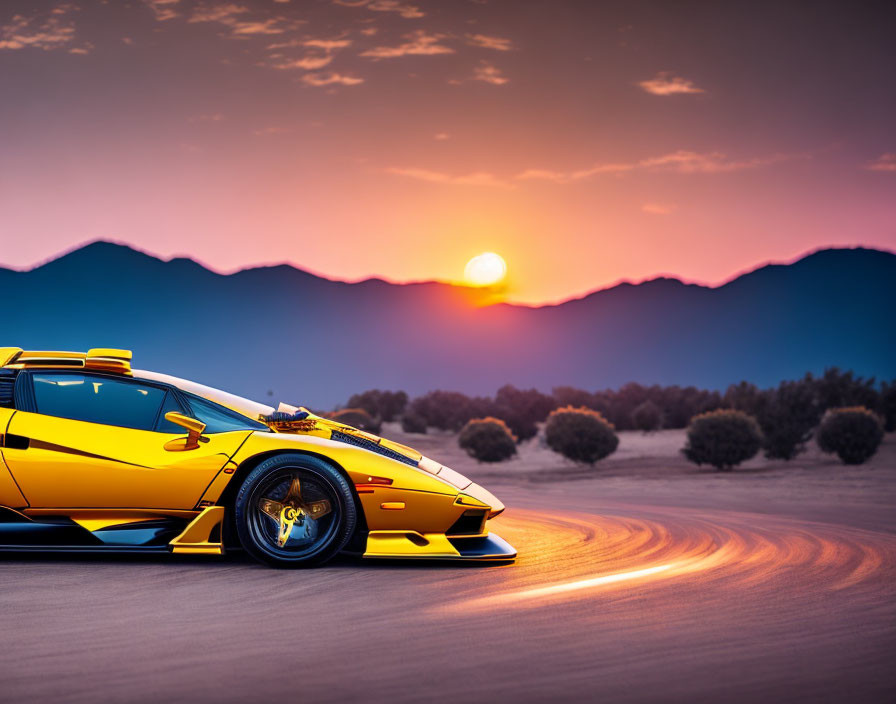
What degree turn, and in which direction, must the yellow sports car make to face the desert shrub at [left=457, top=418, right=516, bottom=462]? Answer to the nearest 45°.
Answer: approximately 90° to its left

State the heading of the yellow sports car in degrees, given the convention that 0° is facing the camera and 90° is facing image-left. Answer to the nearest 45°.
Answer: approximately 270°

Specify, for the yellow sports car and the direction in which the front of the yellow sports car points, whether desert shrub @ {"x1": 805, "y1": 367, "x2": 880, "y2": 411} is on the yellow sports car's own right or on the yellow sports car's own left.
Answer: on the yellow sports car's own left

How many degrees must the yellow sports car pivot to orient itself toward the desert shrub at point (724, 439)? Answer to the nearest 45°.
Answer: approximately 45° to its left

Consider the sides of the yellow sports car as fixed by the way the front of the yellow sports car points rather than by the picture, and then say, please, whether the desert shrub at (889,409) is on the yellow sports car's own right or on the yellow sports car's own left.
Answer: on the yellow sports car's own left
